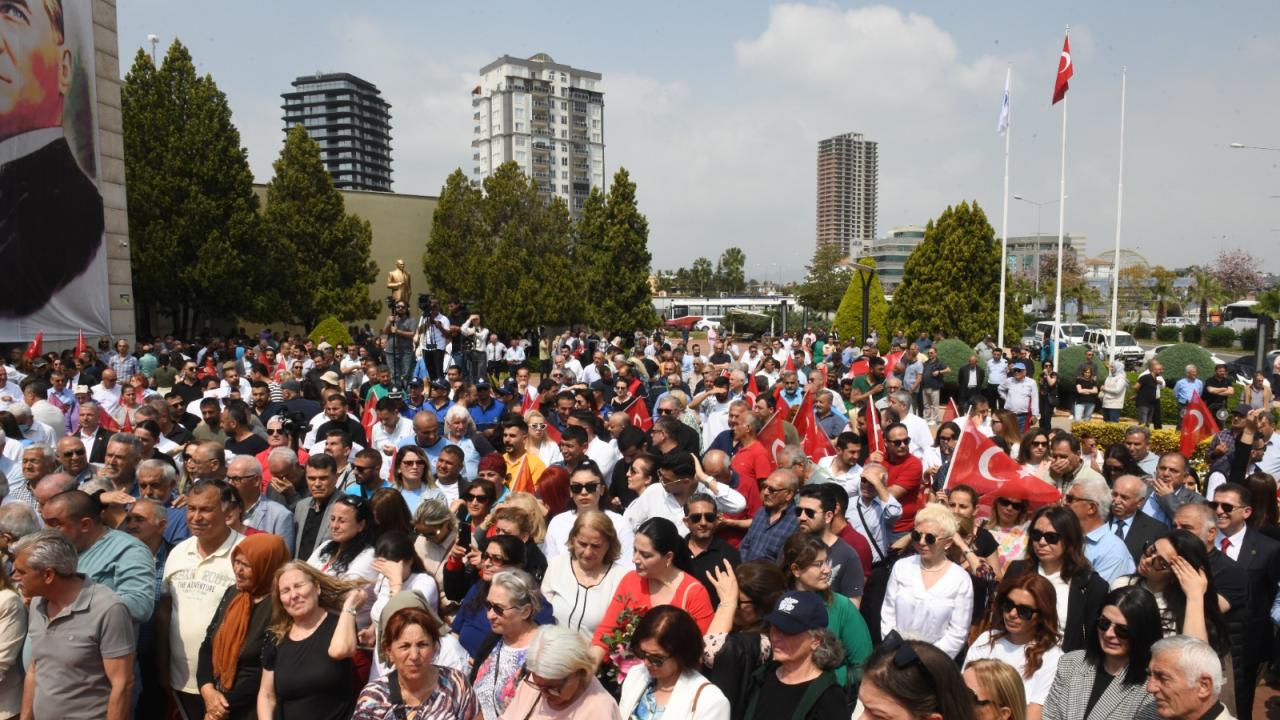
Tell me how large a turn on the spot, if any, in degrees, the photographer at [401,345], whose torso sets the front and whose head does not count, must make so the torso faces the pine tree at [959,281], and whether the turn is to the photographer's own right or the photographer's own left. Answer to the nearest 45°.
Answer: approximately 135° to the photographer's own left

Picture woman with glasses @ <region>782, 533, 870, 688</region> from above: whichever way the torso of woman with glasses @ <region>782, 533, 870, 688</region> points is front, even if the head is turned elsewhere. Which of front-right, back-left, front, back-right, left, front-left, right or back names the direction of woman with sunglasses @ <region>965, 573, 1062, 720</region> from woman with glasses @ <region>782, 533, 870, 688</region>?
front-left

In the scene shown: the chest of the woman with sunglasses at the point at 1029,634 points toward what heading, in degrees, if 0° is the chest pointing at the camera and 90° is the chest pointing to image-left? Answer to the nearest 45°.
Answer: approximately 45°

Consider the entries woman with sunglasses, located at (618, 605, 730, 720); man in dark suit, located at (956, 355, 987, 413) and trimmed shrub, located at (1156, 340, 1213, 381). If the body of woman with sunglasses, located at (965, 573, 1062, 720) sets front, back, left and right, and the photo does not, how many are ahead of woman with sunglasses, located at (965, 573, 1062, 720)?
1
